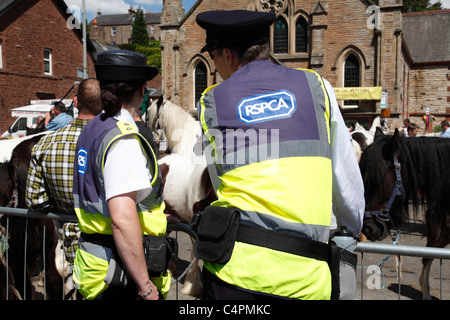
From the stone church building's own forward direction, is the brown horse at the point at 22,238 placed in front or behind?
in front

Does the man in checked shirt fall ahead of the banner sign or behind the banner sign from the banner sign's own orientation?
ahead

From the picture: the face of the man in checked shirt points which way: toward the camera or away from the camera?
away from the camera

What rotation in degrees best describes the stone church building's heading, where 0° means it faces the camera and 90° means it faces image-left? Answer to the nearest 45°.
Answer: approximately 0°

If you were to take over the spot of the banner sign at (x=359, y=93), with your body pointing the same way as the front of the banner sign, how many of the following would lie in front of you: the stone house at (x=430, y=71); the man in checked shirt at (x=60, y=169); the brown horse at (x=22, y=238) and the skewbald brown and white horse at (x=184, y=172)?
3

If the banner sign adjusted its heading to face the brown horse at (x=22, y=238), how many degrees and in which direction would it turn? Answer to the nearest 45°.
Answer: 0° — it already faces it

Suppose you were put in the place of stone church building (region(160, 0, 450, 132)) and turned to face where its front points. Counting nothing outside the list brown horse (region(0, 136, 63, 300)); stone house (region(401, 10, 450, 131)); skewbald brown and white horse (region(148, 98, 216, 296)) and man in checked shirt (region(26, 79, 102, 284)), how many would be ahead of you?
3

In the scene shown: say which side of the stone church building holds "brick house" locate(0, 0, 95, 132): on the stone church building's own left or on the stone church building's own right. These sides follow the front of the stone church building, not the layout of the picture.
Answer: on the stone church building's own right

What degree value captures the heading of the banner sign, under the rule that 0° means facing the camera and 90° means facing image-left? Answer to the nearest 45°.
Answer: approximately 0°

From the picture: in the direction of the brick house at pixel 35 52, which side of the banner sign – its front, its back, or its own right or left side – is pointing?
right

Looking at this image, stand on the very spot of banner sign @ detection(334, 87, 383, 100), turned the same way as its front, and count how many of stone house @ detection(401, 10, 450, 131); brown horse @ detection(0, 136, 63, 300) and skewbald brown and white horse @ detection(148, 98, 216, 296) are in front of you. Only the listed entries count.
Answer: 2

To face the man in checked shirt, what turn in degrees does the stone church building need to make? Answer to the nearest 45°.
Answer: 0° — it already faces them
